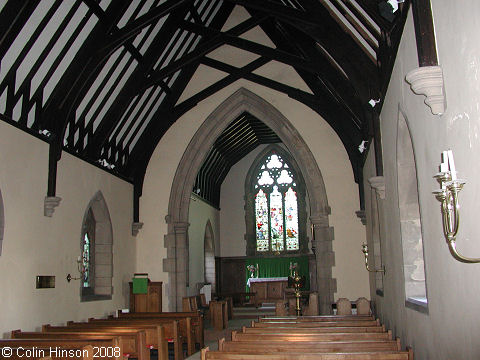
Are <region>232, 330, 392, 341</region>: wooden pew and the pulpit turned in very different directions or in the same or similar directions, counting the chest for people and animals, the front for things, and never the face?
very different directions

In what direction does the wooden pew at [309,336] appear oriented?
away from the camera

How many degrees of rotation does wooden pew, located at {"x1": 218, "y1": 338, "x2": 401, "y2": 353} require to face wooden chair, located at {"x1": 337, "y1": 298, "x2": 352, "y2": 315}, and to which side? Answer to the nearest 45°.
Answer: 0° — it already faces it

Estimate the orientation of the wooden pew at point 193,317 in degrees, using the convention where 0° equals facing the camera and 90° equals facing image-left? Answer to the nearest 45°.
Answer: approximately 180°

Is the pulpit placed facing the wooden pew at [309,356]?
yes

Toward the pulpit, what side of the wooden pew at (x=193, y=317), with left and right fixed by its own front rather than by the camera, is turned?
front

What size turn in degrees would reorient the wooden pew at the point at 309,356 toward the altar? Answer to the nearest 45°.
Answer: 0° — it already faces it

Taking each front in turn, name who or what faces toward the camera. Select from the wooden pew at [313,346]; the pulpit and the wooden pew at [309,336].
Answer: the pulpit

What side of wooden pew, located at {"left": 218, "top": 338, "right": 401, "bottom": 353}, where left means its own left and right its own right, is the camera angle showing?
back

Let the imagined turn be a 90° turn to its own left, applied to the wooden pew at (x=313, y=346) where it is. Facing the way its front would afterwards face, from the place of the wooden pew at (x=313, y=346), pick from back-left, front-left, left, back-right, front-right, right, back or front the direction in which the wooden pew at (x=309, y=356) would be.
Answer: left

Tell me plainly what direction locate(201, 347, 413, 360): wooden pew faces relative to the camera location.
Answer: facing away from the viewer

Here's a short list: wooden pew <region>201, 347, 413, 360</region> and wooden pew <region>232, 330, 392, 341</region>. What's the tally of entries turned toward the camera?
0

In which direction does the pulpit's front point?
toward the camera

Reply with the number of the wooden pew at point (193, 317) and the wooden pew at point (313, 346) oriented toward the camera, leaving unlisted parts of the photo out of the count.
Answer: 0

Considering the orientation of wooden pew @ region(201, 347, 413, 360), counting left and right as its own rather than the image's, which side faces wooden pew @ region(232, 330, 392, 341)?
front

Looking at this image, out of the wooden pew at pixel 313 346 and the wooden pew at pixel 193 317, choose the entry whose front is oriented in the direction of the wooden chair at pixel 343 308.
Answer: the wooden pew at pixel 313 346

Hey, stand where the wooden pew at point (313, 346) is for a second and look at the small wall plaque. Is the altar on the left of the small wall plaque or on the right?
right
